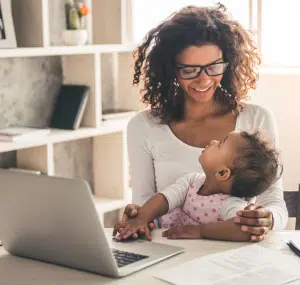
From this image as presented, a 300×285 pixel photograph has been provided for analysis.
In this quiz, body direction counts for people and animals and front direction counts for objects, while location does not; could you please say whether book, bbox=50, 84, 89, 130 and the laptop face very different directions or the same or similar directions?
very different directions

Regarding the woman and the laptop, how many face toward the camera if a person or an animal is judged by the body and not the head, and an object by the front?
1

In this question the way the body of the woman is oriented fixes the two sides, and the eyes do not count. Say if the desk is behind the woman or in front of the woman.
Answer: in front

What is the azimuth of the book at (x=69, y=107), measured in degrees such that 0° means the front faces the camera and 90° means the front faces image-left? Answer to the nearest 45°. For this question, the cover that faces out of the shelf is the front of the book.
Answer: approximately 45°

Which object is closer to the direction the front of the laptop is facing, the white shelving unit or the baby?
the baby

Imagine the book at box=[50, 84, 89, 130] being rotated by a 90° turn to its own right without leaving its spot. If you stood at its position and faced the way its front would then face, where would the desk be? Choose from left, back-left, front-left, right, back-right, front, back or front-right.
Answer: back-left

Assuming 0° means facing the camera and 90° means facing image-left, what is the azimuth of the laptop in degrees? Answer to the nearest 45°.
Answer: approximately 225°

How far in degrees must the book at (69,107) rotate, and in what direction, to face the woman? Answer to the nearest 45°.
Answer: approximately 45° to its left

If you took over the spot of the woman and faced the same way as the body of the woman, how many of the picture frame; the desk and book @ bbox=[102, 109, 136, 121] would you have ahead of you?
1

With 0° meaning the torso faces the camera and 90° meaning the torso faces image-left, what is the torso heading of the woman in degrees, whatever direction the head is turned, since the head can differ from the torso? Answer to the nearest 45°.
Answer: approximately 0°

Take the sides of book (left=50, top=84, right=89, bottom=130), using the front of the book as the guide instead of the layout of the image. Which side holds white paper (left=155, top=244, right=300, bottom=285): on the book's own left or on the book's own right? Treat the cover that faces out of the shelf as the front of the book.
on the book's own left

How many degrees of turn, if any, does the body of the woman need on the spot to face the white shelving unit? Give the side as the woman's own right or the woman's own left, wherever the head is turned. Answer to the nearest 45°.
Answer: approximately 135° to the woman's own right
